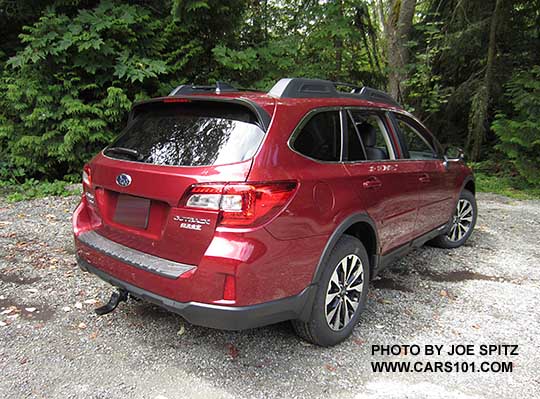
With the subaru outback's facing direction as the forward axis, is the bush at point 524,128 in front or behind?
in front

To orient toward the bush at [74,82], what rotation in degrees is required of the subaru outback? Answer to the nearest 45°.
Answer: approximately 90° to its left

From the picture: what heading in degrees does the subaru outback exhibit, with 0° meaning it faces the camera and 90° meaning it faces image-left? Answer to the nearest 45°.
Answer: approximately 225°
